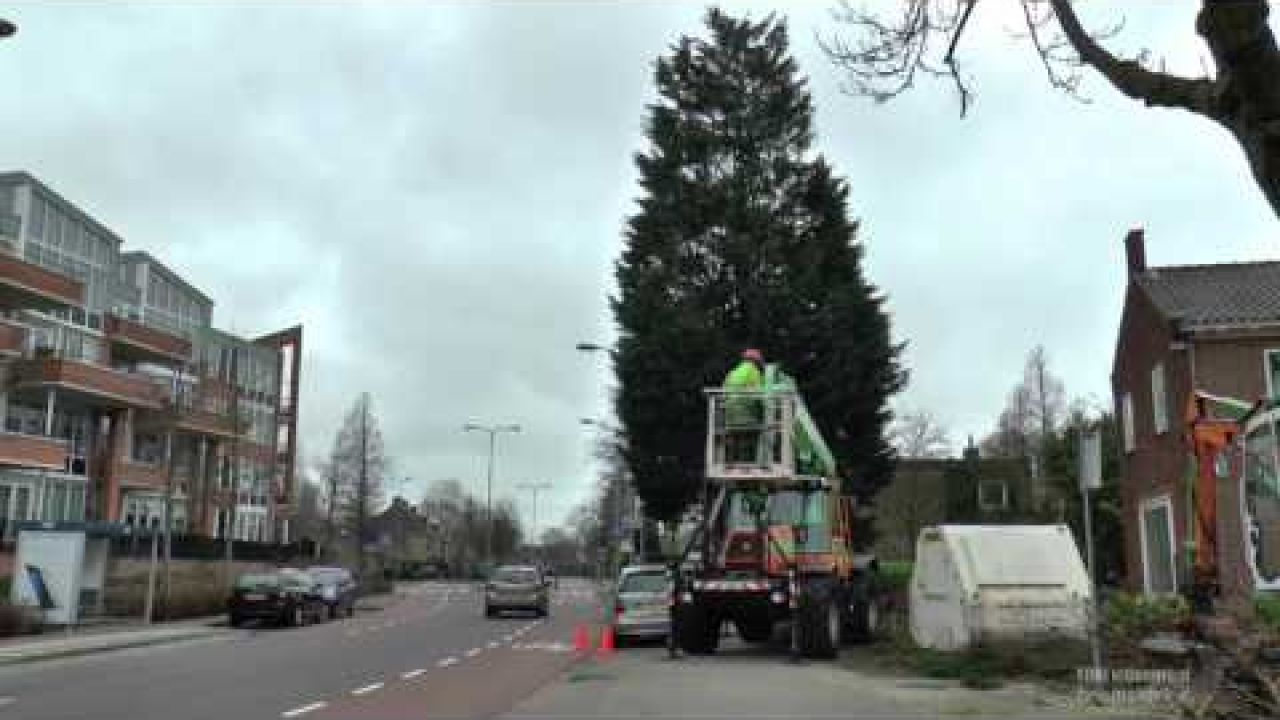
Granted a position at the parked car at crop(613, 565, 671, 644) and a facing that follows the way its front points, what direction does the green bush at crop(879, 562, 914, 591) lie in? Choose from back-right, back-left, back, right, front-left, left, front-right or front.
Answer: front-right

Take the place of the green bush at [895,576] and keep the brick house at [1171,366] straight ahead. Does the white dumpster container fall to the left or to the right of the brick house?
right

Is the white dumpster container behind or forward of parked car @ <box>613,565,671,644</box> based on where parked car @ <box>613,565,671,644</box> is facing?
behind

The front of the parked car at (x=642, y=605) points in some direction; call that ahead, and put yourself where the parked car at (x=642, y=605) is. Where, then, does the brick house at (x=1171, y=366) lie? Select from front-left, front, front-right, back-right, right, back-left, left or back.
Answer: right

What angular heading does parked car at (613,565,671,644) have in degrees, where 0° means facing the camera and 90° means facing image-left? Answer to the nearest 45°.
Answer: approximately 180°

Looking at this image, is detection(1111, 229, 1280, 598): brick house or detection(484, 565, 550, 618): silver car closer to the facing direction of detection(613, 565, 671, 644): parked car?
the silver car

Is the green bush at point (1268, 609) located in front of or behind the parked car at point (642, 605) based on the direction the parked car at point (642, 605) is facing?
behind
